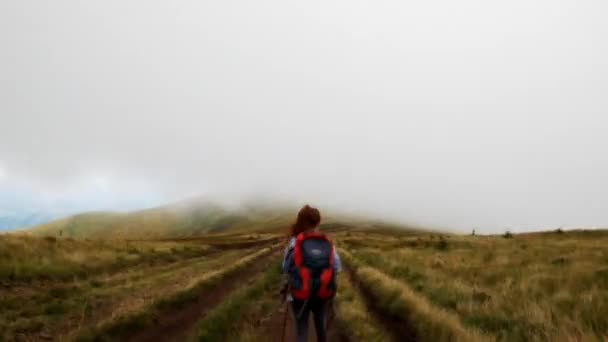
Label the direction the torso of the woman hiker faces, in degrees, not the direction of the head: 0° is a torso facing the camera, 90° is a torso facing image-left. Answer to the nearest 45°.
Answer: approximately 180°
